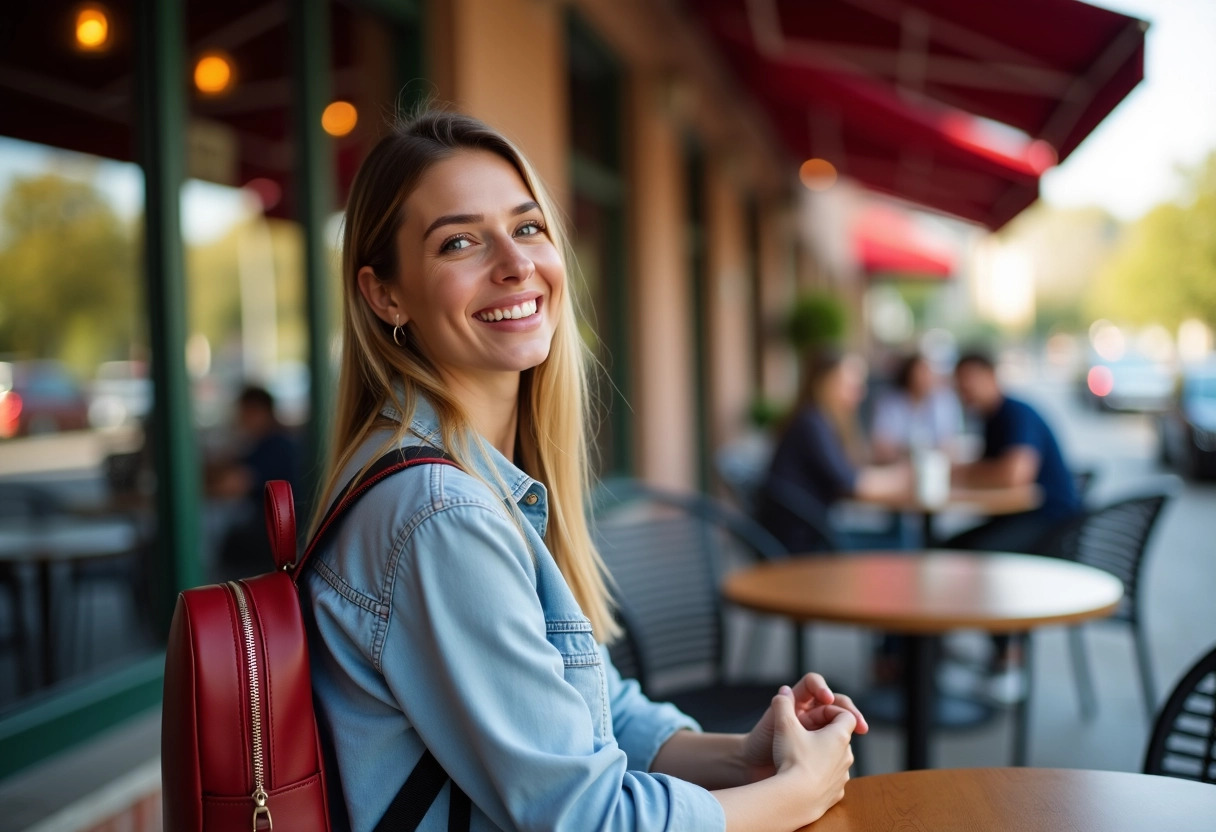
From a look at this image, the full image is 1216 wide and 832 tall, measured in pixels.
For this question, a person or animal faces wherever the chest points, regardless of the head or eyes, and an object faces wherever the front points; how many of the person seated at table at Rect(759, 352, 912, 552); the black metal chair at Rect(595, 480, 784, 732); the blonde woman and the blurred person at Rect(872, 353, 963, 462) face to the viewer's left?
0

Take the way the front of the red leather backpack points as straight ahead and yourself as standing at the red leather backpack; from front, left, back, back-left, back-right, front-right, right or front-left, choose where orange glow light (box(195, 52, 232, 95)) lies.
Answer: right

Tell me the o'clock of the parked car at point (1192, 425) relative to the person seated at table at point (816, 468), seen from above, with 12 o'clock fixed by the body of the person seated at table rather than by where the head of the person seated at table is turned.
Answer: The parked car is roughly at 10 o'clock from the person seated at table.

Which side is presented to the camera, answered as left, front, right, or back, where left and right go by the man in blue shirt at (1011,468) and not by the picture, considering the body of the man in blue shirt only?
left

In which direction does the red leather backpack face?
to the viewer's left

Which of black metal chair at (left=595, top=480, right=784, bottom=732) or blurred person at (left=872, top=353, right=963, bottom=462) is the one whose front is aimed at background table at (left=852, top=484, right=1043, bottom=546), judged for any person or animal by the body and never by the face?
the blurred person

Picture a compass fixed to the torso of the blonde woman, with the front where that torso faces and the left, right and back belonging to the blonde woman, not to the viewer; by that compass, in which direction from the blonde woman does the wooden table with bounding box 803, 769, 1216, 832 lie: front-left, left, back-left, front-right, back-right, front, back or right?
front

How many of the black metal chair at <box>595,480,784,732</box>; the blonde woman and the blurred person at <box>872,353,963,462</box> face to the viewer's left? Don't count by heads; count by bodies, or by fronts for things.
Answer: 0

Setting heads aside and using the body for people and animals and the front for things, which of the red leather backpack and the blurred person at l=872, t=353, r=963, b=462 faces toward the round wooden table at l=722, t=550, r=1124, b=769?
the blurred person

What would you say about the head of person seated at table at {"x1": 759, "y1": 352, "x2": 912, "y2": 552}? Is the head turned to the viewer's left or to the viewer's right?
to the viewer's right

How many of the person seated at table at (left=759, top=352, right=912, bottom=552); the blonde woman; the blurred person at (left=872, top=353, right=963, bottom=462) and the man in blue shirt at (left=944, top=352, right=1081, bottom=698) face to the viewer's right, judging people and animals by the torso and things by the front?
2

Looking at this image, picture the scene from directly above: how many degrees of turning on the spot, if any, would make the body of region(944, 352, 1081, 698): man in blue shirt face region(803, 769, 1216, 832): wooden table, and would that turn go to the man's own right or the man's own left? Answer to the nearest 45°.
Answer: approximately 90° to the man's own left

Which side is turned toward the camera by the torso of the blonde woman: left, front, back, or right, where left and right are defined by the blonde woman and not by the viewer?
right

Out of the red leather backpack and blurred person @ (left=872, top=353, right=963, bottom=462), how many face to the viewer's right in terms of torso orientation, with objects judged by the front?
0

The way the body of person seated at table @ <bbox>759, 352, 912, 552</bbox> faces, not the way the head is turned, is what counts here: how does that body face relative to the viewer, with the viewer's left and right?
facing to the right of the viewer

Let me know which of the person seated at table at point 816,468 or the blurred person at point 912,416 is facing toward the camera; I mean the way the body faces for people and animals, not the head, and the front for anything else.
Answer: the blurred person

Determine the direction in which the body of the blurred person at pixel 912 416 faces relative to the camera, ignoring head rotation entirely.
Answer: toward the camera

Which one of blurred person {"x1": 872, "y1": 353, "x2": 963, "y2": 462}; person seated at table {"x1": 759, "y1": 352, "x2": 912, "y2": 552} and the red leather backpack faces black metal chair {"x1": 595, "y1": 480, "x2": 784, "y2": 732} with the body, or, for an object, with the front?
the blurred person
